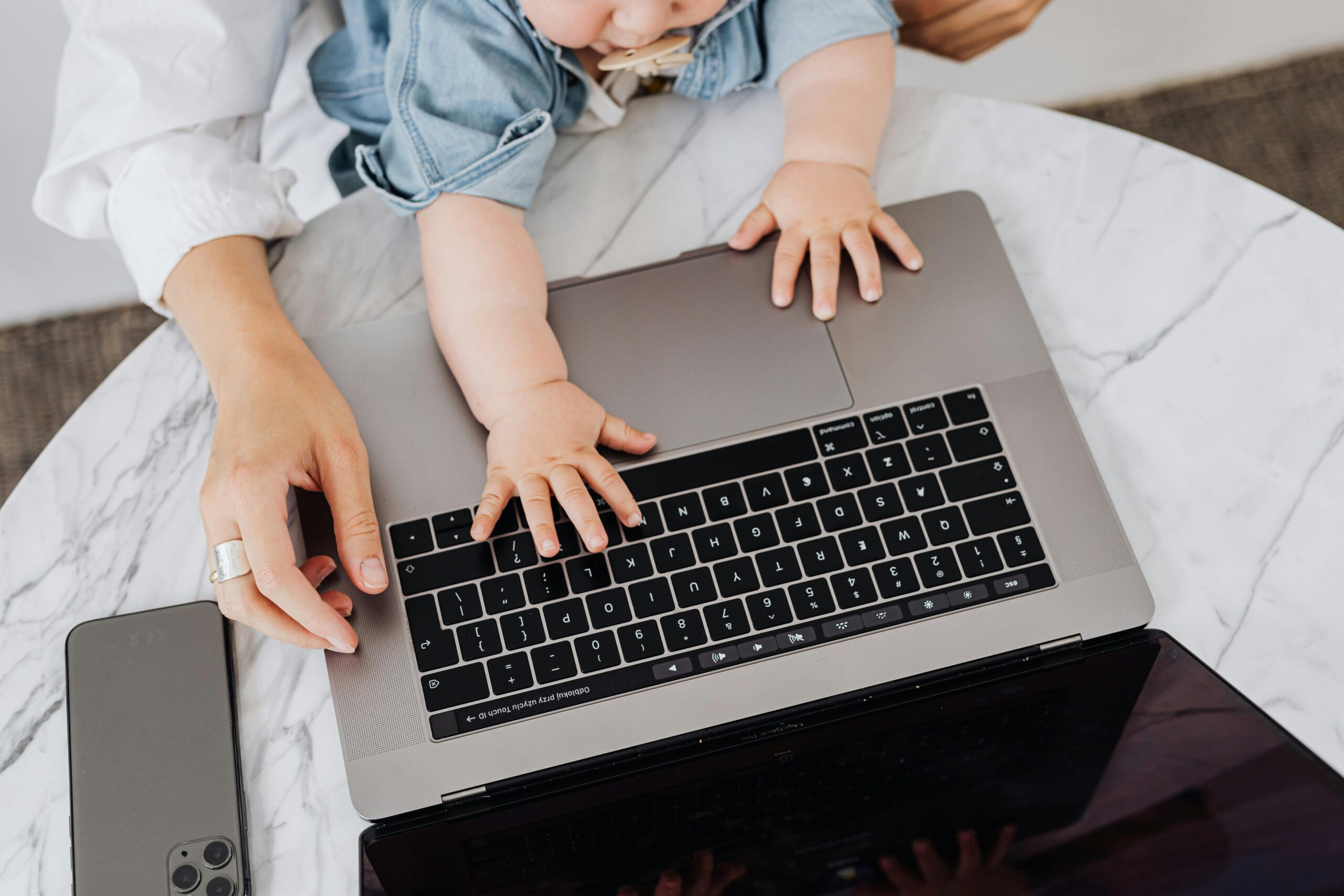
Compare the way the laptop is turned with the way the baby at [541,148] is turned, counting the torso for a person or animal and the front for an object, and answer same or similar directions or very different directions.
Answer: very different directions

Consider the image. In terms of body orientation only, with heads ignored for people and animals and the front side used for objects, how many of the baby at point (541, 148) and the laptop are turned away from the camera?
1

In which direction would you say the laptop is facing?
away from the camera
